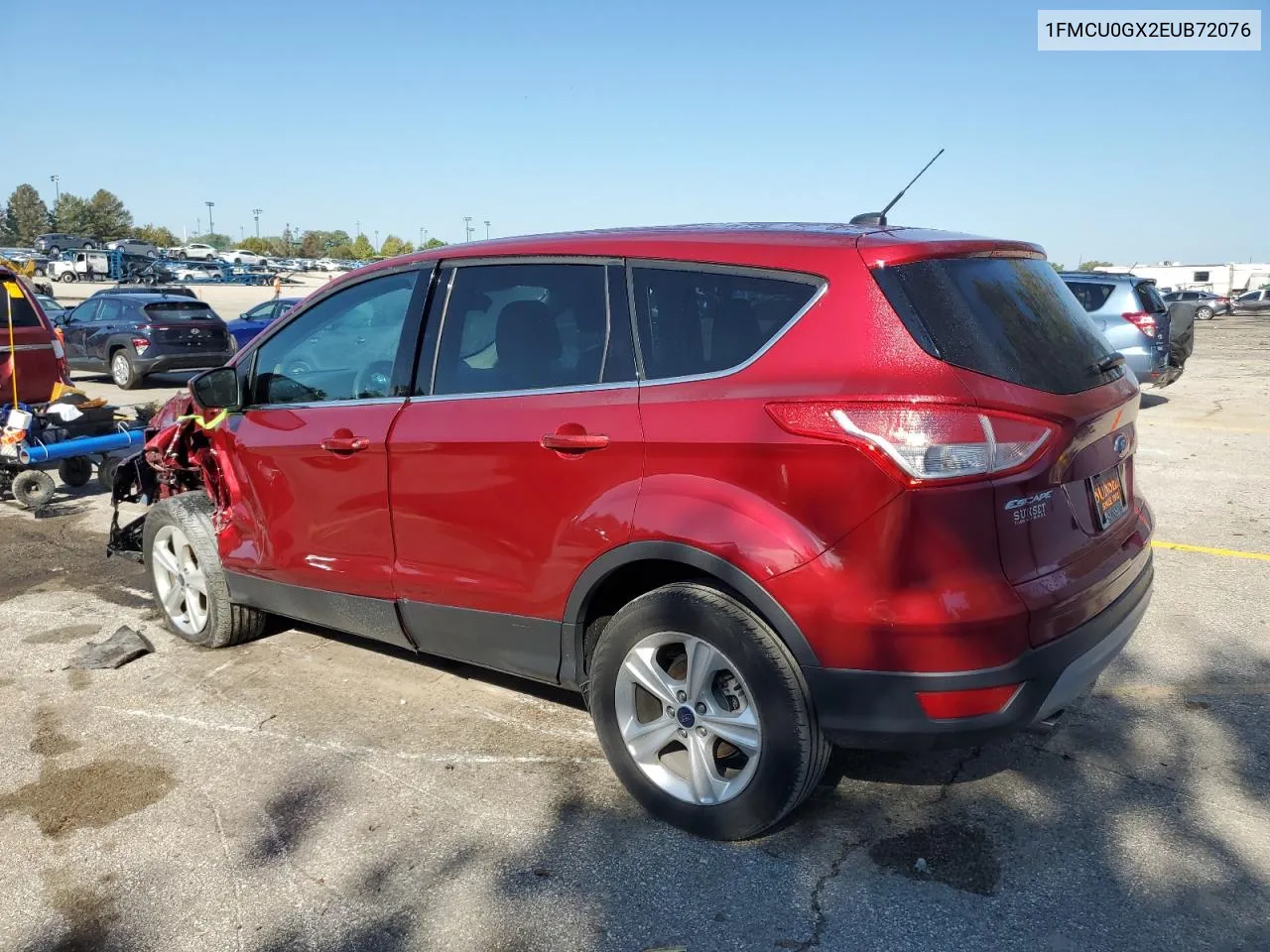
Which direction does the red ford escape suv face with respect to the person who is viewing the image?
facing away from the viewer and to the left of the viewer

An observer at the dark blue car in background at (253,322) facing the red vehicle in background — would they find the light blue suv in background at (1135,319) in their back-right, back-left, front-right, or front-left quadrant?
front-left

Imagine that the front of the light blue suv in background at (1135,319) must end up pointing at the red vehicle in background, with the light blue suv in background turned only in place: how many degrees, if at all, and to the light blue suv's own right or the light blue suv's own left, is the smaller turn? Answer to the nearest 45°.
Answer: approximately 90° to the light blue suv's own left

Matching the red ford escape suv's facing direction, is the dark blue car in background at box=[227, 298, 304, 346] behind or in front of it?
in front

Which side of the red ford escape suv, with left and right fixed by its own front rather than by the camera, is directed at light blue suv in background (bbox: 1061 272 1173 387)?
right

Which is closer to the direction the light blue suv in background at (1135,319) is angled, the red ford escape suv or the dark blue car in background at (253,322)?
the dark blue car in background

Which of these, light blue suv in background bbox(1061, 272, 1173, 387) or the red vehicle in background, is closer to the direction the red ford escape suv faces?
the red vehicle in background

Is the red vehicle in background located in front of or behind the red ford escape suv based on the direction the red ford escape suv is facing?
in front

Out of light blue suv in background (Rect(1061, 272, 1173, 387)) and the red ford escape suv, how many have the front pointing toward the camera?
0

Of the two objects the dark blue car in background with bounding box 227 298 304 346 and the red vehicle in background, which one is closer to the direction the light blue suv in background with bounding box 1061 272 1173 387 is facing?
the dark blue car in background

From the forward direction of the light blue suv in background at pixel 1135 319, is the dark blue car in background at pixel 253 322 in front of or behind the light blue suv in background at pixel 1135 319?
in front

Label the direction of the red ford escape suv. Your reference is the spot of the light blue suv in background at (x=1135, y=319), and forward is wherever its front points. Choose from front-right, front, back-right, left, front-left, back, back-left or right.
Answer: back-left

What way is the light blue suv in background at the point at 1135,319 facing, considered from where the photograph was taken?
facing away from the viewer and to the left of the viewer
